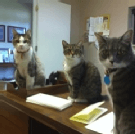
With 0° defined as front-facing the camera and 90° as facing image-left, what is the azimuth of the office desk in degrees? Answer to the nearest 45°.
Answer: approximately 45°

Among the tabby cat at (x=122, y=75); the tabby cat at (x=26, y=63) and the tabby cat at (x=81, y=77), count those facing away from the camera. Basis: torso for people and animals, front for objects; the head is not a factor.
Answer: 0

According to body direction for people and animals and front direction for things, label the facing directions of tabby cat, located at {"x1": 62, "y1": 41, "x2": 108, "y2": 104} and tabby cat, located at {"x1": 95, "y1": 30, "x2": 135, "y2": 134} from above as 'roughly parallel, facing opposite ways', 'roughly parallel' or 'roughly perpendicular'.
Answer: roughly parallel

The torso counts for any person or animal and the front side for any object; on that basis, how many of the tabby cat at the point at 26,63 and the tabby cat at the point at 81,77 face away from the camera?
0

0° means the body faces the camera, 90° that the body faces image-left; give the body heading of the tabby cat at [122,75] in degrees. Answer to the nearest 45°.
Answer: approximately 45°
